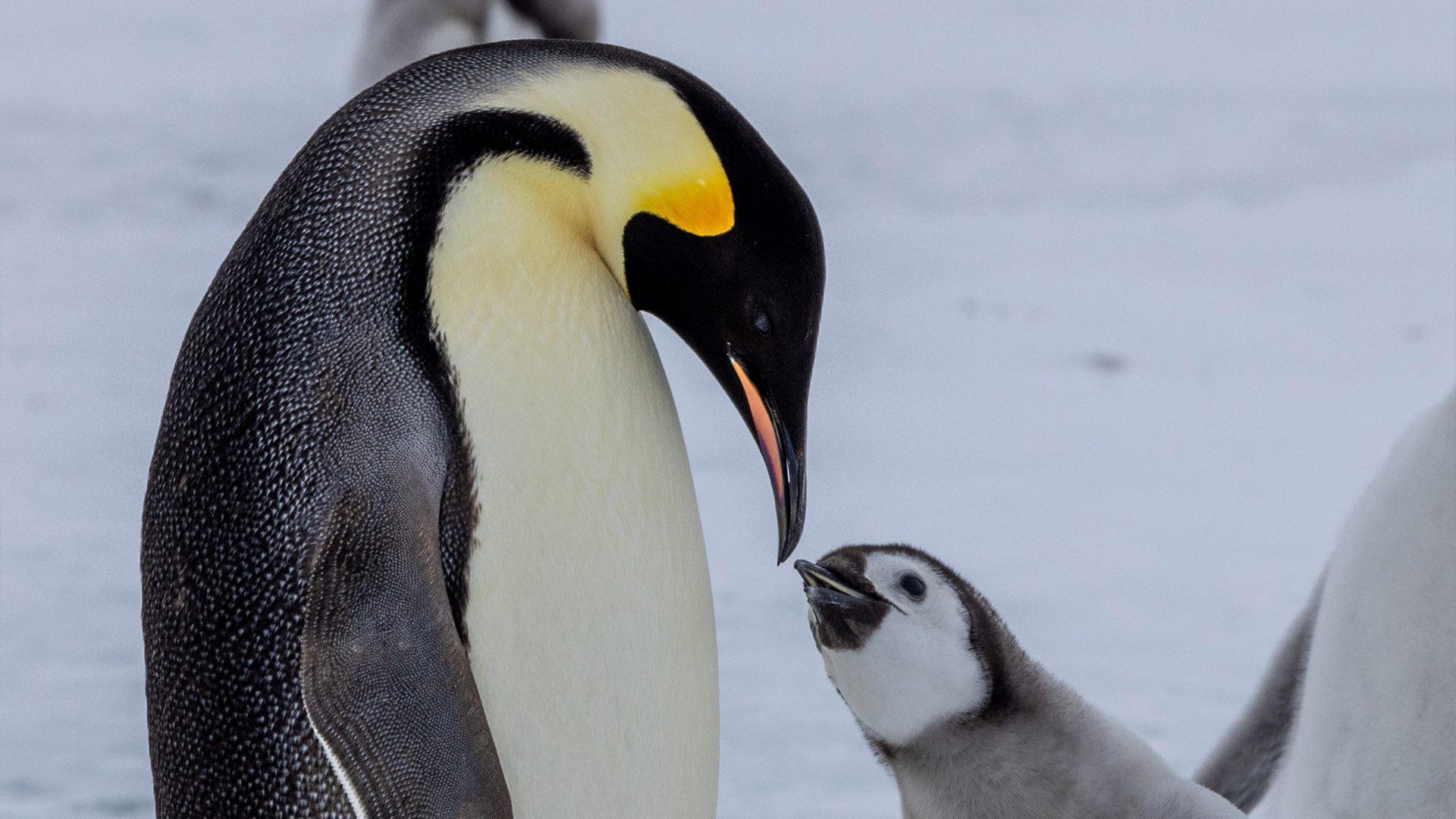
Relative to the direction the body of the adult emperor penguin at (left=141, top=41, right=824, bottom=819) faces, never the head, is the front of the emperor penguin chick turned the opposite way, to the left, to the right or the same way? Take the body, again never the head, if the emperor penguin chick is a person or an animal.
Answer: the opposite way

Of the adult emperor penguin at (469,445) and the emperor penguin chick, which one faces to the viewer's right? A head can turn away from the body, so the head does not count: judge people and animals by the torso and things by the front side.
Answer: the adult emperor penguin

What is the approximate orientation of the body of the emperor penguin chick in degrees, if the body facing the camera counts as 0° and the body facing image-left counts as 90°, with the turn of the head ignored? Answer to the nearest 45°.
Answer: approximately 90°

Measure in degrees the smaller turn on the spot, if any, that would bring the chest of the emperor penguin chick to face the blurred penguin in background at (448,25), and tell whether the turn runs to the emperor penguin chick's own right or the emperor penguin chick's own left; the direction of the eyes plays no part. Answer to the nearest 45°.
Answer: approximately 45° to the emperor penguin chick's own right

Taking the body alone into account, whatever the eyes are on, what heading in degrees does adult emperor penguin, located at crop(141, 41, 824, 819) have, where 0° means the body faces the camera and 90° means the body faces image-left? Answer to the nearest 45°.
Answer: approximately 270°

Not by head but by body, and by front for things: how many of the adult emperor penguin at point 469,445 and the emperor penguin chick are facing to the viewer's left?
1

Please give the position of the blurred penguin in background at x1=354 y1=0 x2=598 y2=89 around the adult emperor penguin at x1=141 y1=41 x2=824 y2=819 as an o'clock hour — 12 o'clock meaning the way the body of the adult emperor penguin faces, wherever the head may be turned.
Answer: The blurred penguin in background is roughly at 9 o'clock from the adult emperor penguin.
